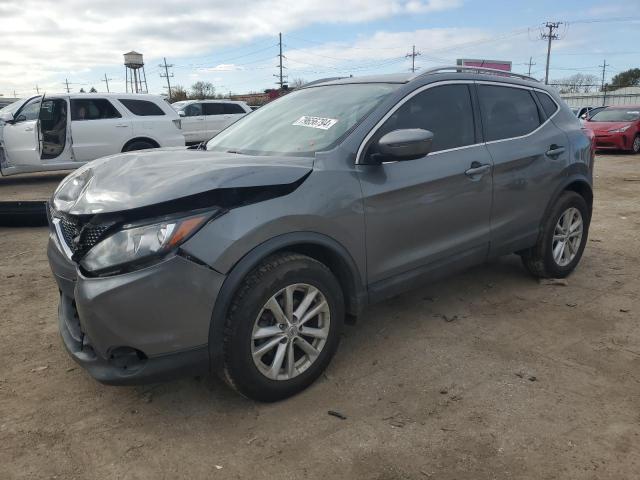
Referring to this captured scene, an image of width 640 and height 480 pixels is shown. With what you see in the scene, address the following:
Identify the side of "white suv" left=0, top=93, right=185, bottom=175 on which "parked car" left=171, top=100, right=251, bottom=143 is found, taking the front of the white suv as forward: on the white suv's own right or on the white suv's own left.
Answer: on the white suv's own right

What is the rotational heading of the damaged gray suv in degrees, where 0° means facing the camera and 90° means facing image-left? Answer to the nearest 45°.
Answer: approximately 45°

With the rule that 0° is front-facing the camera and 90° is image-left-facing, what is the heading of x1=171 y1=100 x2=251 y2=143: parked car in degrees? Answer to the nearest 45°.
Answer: approximately 90°

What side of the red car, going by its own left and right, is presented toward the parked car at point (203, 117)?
front

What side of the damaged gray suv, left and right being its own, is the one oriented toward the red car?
back

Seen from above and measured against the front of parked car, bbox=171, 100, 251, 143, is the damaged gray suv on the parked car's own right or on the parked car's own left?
on the parked car's own left

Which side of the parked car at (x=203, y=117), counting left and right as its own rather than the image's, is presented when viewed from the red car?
back

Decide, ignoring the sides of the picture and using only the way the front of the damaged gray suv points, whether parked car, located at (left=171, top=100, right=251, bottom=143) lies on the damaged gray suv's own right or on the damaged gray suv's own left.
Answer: on the damaged gray suv's own right

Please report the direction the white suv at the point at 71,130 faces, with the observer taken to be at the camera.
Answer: facing to the left of the viewer

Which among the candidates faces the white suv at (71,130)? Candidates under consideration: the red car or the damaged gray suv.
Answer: the red car
